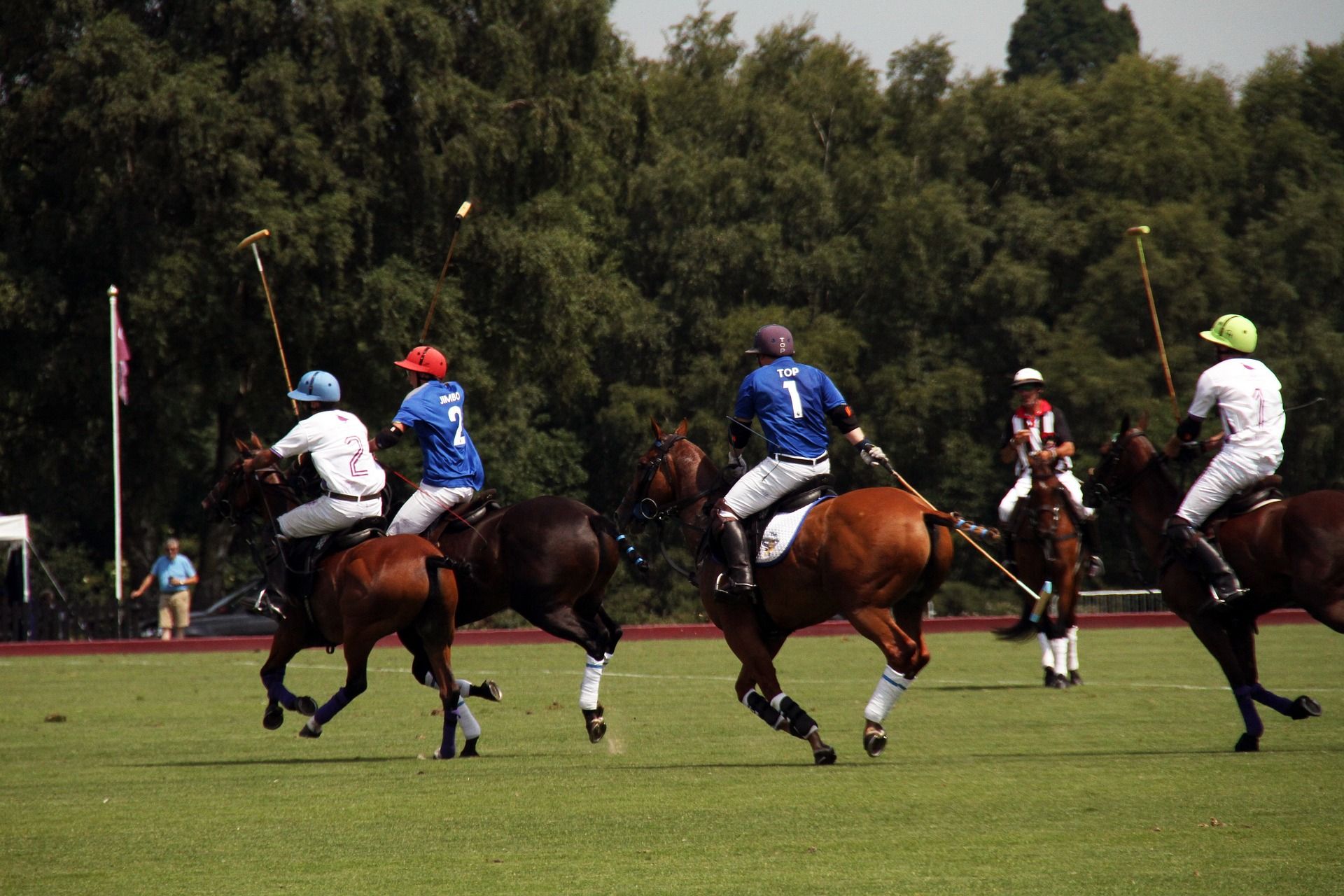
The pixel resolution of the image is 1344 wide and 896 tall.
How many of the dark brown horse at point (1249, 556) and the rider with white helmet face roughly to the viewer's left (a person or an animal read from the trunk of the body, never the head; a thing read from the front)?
1

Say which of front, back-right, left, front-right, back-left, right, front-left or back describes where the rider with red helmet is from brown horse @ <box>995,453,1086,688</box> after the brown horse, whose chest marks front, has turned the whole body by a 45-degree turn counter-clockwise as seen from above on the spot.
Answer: right

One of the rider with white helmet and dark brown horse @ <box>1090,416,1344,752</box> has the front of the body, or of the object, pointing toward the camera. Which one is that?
the rider with white helmet

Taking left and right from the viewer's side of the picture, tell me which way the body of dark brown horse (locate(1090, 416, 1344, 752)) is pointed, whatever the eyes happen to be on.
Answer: facing to the left of the viewer

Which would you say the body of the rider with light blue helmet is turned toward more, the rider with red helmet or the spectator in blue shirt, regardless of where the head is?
the spectator in blue shirt

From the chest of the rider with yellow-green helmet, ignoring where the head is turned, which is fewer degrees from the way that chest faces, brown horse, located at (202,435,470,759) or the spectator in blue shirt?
the spectator in blue shirt

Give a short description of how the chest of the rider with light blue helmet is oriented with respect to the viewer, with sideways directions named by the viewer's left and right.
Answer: facing away from the viewer and to the left of the viewer

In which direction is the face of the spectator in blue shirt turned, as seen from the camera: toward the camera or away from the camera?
toward the camera

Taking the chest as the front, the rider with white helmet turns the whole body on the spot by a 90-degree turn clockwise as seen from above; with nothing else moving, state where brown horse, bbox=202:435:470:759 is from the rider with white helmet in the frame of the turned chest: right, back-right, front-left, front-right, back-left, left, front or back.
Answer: front-left

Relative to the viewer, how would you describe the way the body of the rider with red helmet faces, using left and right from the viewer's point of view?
facing away from the viewer and to the left of the viewer

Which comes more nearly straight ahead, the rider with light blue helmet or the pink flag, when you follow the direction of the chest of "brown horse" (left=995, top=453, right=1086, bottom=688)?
the rider with light blue helmet

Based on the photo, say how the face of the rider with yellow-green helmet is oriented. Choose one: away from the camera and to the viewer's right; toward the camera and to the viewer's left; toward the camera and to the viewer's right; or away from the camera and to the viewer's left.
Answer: away from the camera and to the viewer's left

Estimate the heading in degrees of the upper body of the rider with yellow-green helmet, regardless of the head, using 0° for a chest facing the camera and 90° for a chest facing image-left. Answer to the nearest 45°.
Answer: approximately 135°

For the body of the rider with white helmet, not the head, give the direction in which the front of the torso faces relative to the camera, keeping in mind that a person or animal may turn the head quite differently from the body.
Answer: toward the camera

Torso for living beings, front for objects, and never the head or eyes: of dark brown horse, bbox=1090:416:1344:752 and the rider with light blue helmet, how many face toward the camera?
0

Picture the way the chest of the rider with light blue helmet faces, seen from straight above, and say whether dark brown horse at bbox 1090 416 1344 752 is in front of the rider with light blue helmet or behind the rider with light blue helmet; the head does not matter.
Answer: behind

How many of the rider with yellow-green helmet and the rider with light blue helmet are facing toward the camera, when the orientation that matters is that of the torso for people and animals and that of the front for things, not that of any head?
0

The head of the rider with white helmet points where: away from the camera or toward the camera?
toward the camera
